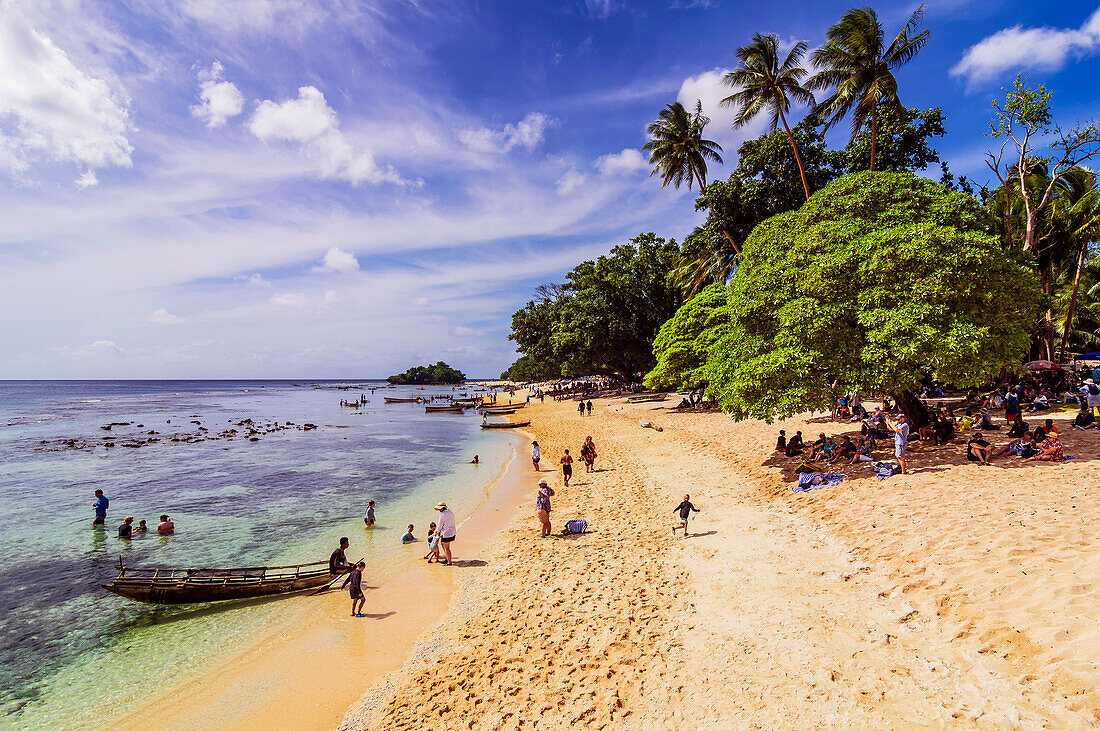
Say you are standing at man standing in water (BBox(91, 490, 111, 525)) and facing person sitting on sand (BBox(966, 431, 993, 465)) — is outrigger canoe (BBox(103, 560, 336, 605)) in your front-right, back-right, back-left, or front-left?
front-right

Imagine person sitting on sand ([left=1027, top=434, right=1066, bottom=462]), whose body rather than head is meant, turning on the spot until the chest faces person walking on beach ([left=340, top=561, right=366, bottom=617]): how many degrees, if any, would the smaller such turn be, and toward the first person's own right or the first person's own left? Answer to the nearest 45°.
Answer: approximately 45° to the first person's own left

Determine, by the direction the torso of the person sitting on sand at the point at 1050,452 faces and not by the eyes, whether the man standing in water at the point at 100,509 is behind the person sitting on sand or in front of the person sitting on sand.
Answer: in front

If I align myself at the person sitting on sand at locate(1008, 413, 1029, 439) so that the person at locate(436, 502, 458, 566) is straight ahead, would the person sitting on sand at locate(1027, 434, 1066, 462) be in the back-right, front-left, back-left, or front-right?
front-left

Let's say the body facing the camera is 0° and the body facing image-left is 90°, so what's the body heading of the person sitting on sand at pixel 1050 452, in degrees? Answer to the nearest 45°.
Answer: approximately 90°

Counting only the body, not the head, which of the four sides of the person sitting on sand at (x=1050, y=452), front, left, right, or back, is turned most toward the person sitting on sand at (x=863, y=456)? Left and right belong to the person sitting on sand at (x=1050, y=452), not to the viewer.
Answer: front

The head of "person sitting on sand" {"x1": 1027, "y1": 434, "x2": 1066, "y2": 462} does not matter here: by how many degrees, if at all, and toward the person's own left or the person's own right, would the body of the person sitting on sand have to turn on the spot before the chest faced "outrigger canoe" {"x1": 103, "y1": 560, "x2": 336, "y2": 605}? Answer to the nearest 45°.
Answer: approximately 45° to the person's own left

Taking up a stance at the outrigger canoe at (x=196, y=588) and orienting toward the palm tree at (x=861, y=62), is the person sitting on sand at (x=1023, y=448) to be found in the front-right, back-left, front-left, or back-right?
front-right

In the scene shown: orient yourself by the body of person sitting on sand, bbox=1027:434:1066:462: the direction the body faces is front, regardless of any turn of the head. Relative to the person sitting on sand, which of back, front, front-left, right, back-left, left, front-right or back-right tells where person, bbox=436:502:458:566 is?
front-left
